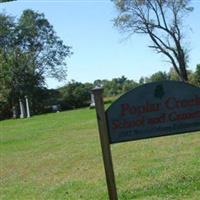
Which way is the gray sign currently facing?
toward the camera
